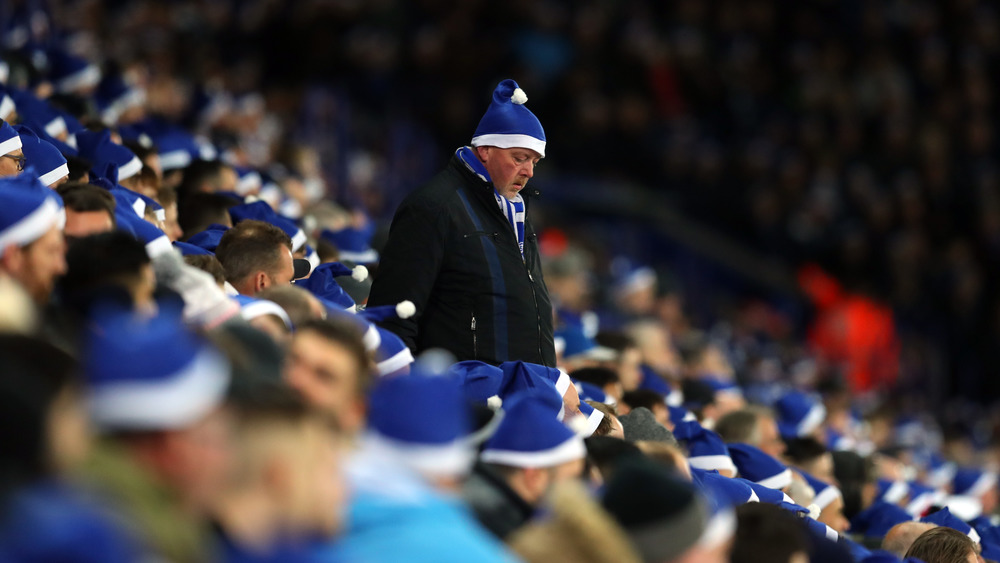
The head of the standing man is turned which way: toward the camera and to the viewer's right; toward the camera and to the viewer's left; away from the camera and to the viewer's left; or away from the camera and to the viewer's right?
toward the camera and to the viewer's right

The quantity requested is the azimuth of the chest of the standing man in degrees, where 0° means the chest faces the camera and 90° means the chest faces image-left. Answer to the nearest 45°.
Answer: approximately 315°
